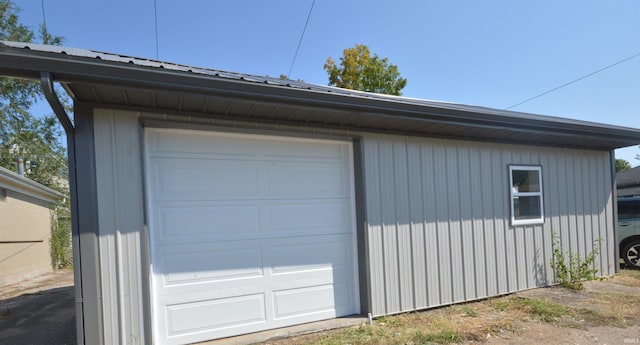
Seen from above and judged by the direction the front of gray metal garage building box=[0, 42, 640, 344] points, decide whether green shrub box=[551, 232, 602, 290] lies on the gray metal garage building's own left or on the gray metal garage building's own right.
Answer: on the gray metal garage building's own left
